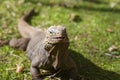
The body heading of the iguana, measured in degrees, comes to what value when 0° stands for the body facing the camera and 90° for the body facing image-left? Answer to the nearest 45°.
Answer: approximately 315°
